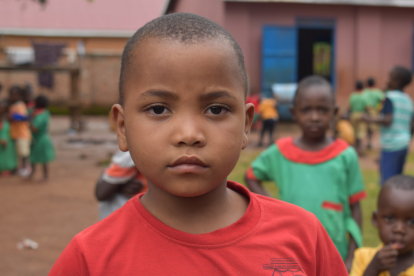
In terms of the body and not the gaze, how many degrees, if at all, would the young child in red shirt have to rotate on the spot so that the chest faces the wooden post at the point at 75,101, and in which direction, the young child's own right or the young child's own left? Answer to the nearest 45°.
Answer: approximately 180°

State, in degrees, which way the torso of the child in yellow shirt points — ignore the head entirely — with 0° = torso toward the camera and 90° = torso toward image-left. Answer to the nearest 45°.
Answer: approximately 0°

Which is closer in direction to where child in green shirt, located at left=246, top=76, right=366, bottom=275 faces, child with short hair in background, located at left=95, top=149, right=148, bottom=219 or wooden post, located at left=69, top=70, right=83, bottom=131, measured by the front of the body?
the child with short hair in background

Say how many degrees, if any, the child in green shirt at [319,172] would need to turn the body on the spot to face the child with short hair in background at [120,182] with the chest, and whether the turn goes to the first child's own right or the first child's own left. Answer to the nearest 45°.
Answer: approximately 45° to the first child's own right

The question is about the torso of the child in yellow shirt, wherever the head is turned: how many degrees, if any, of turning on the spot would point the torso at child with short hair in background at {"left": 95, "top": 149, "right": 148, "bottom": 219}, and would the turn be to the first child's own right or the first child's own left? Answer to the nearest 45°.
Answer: approximately 90° to the first child's own right

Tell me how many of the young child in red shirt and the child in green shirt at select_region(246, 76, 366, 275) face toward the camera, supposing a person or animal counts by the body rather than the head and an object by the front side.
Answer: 2

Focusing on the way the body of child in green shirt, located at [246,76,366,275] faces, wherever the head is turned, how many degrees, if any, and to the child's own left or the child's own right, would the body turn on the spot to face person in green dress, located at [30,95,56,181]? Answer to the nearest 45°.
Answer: approximately 135° to the child's own right
